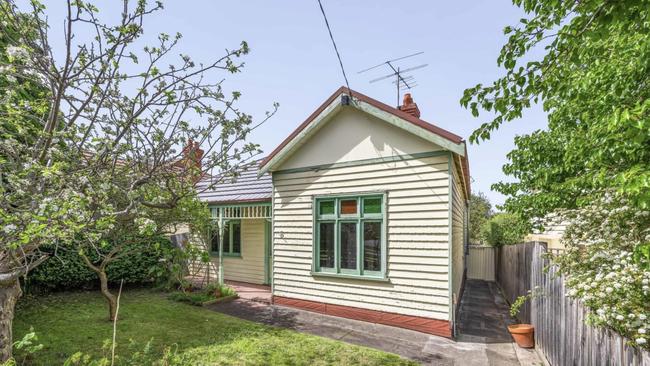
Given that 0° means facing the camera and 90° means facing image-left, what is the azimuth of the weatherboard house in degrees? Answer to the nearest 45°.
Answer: approximately 45°

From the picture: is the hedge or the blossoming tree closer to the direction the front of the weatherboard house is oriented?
the blossoming tree

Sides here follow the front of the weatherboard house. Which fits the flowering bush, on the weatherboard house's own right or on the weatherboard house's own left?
on the weatherboard house's own left

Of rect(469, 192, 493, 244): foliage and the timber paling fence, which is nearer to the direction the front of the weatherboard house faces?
the timber paling fence
